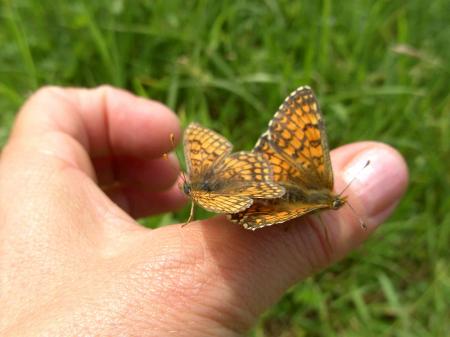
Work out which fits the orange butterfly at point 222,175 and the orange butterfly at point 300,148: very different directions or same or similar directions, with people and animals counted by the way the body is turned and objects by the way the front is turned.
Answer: very different directions

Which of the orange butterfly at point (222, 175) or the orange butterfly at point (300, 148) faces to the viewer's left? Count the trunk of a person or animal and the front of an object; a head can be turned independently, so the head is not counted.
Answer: the orange butterfly at point (222, 175)

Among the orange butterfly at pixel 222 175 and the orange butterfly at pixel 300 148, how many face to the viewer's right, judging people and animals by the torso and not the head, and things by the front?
1

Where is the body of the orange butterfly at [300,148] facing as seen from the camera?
to the viewer's right

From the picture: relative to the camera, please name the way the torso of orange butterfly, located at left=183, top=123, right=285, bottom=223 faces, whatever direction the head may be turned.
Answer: to the viewer's left
